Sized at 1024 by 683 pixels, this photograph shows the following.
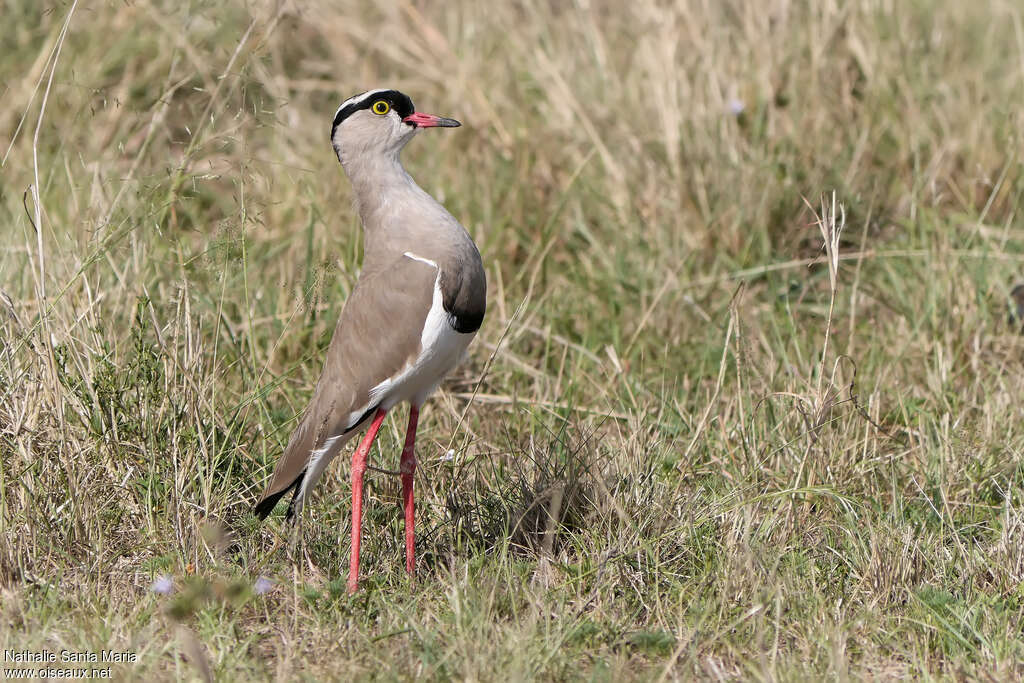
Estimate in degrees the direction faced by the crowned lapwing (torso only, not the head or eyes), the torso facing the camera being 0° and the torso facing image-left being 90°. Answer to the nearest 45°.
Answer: approximately 270°

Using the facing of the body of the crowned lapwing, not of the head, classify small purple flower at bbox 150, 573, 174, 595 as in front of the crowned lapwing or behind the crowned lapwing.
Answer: behind
